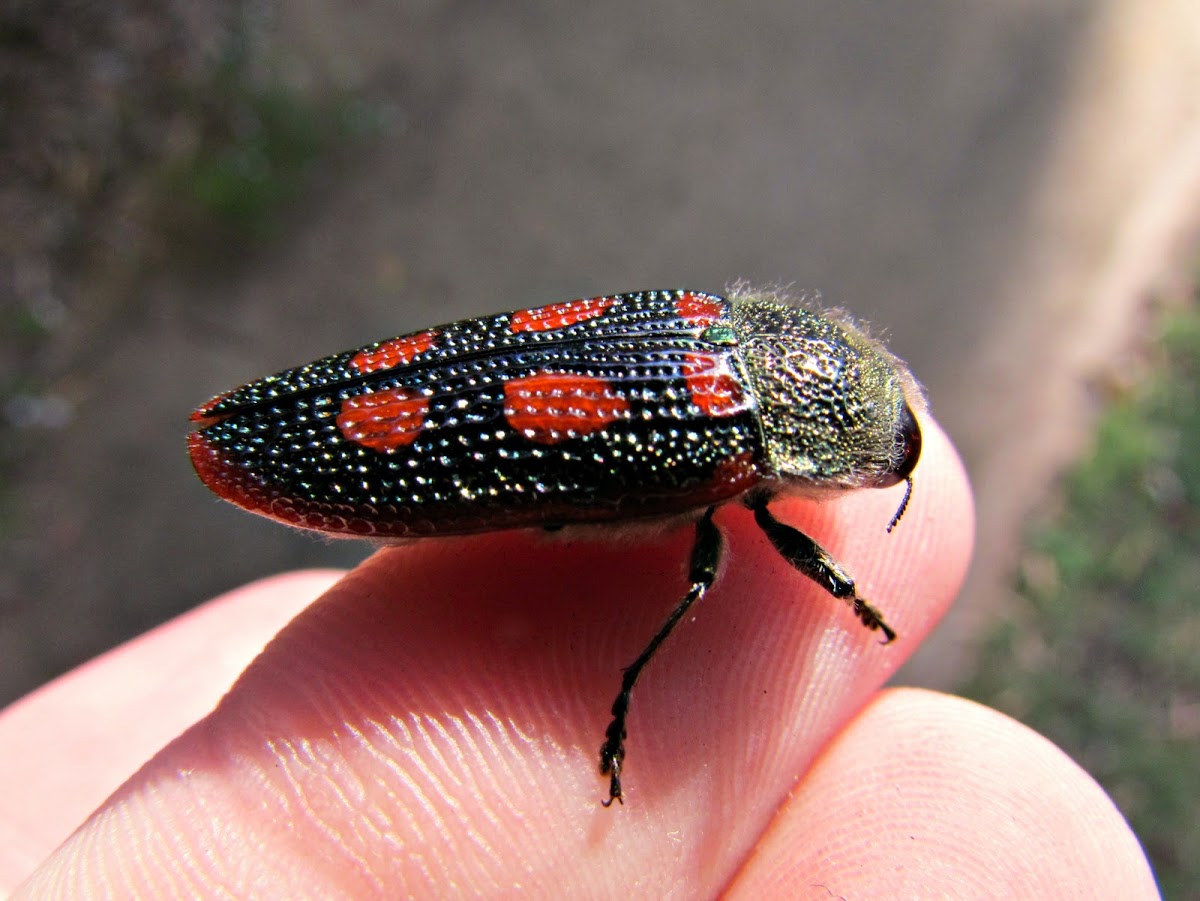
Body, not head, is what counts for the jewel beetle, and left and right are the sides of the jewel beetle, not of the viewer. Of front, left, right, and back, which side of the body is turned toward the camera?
right
